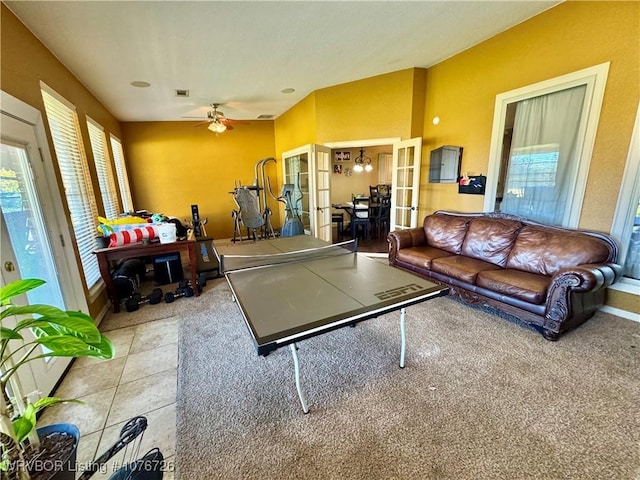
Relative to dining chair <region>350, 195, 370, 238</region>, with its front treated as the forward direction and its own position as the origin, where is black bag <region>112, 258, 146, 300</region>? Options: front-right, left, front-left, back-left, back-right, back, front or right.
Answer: back-left

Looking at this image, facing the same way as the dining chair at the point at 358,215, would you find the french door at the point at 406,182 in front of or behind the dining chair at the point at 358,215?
behind

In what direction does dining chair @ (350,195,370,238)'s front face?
away from the camera

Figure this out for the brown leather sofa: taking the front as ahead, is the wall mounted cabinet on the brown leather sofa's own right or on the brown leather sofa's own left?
on the brown leather sofa's own right

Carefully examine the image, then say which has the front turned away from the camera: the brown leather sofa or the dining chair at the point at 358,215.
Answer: the dining chair

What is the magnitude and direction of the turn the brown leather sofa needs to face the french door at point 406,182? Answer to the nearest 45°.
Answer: approximately 90° to its right

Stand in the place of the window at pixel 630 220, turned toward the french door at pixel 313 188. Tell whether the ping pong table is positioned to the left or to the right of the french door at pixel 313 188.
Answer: left

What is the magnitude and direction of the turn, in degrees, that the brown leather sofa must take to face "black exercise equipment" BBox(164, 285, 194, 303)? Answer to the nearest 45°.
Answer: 0° — it already faces it

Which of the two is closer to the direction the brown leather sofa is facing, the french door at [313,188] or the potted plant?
the potted plant

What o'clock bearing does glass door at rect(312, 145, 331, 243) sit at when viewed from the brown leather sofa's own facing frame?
The glass door is roughly at 2 o'clock from the brown leather sofa.

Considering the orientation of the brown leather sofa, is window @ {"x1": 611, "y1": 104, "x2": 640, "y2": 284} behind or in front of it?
behind

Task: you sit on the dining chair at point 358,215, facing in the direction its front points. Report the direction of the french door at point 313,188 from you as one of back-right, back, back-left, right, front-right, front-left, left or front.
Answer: back-left

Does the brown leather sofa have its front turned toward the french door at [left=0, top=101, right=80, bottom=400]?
yes

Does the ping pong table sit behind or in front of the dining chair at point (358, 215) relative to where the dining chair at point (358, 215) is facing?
behind

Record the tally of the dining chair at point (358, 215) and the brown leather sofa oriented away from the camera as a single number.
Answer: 1

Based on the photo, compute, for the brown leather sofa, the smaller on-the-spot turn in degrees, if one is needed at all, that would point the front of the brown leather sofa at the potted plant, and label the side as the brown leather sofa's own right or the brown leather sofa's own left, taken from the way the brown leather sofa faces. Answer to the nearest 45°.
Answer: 0° — it already faces it

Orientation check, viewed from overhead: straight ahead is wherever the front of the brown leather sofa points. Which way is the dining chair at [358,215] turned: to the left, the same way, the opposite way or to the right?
to the right

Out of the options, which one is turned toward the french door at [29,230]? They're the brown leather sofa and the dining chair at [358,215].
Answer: the brown leather sofa

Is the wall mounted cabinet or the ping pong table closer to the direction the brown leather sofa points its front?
the ping pong table
